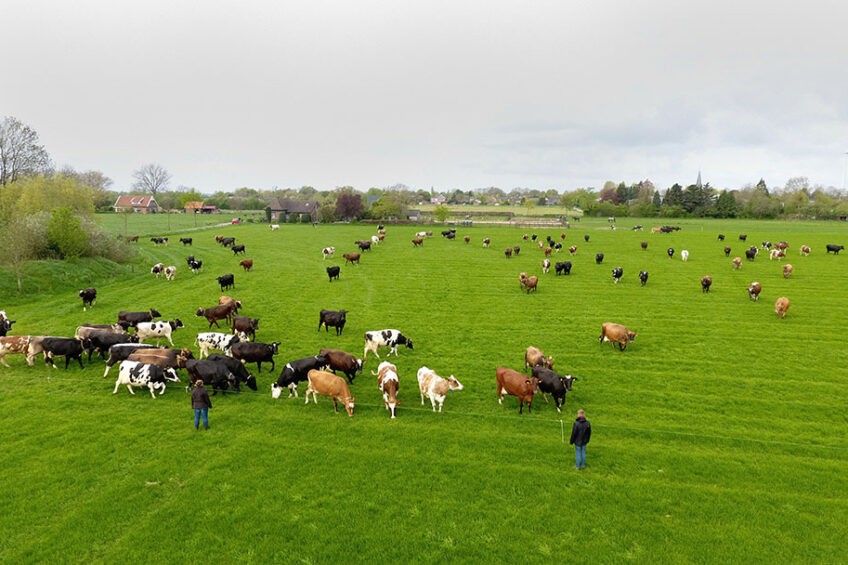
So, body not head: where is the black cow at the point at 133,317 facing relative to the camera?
to the viewer's right

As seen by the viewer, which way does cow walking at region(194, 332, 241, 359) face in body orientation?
to the viewer's right

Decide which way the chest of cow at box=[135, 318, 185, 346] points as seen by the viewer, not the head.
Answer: to the viewer's right

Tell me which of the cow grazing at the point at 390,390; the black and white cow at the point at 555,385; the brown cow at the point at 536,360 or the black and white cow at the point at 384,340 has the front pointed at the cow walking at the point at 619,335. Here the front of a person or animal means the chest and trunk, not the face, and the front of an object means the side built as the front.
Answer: the black and white cow at the point at 384,340

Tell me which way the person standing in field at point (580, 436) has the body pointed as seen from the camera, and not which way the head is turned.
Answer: away from the camera

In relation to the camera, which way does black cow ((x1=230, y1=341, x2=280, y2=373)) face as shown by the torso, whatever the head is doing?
to the viewer's right

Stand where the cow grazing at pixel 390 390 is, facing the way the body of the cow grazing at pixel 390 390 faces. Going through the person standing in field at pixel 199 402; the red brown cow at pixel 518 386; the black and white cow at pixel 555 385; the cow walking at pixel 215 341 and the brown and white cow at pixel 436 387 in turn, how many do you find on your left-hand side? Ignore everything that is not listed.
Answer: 3

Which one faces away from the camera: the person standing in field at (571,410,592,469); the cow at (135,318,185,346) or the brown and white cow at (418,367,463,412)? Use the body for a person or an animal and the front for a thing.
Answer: the person standing in field

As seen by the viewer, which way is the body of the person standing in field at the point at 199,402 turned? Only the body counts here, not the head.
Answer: away from the camera

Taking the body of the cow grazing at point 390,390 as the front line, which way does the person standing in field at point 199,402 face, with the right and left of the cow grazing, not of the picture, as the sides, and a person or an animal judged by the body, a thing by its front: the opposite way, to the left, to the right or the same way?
the opposite way
